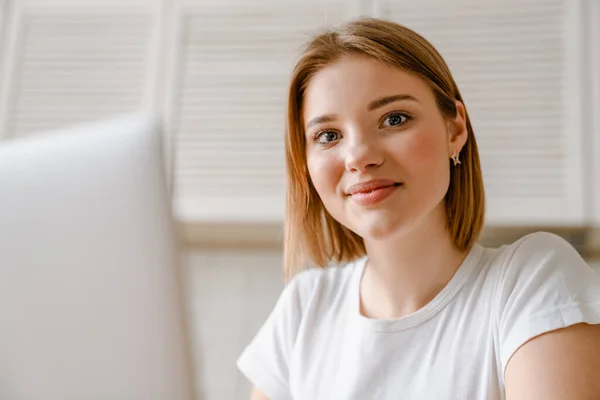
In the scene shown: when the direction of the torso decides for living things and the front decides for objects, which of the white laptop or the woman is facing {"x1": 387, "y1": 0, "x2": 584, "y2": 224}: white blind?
the white laptop

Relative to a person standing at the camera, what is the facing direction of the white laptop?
facing away from the viewer and to the right of the viewer

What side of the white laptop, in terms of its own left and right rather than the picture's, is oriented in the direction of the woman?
front

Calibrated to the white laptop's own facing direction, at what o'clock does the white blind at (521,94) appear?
The white blind is roughly at 12 o'clock from the white laptop.

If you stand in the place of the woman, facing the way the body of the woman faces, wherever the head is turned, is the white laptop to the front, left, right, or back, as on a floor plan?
front

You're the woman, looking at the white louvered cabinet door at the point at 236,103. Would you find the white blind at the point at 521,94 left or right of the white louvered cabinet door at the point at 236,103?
right

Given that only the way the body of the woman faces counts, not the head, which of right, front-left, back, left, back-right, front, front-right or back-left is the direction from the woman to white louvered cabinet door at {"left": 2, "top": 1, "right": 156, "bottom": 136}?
right

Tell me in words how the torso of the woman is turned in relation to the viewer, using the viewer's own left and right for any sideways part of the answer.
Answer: facing the viewer and to the left of the viewer

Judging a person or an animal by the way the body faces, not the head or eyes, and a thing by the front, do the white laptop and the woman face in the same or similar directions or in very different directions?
very different directions

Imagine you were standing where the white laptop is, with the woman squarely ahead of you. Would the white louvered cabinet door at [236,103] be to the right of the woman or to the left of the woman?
left
